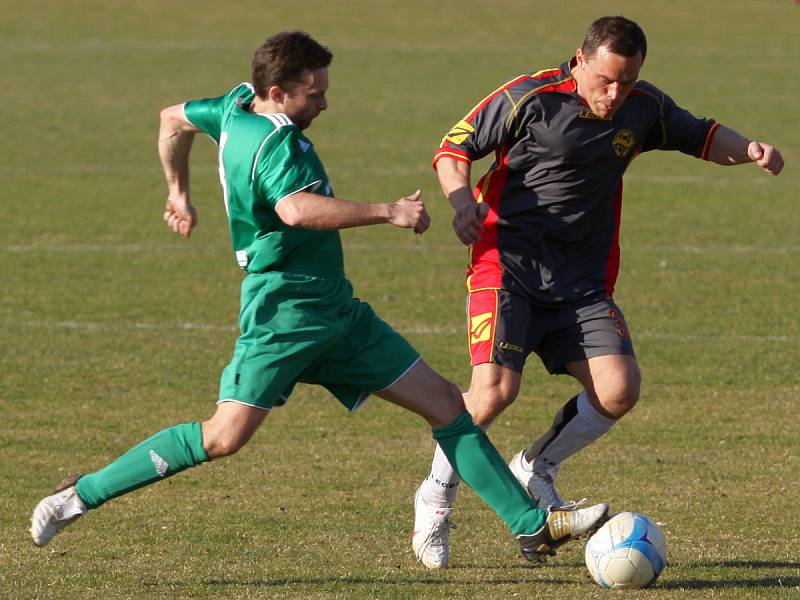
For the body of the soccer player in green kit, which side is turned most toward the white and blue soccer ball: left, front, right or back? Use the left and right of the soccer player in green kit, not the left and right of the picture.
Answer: front

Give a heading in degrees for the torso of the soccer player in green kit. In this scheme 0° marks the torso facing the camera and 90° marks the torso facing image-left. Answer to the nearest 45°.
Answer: approximately 270°

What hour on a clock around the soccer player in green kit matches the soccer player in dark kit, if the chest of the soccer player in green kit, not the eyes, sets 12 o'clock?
The soccer player in dark kit is roughly at 11 o'clock from the soccer player in green kit.
